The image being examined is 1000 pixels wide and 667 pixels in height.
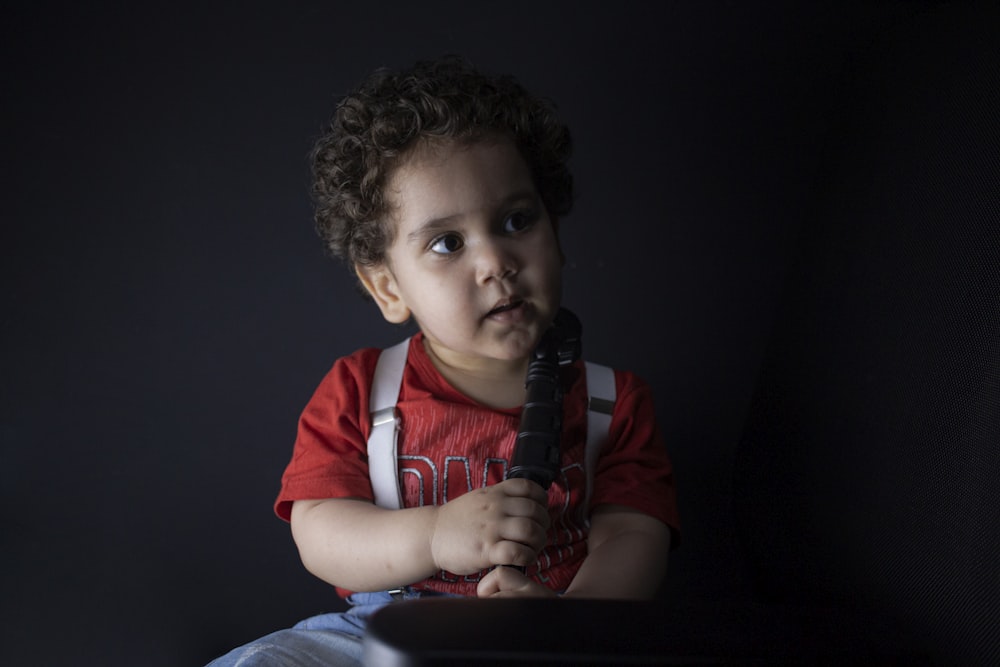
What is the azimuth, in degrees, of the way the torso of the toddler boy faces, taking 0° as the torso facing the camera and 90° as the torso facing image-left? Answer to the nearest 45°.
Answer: approximately 0°
